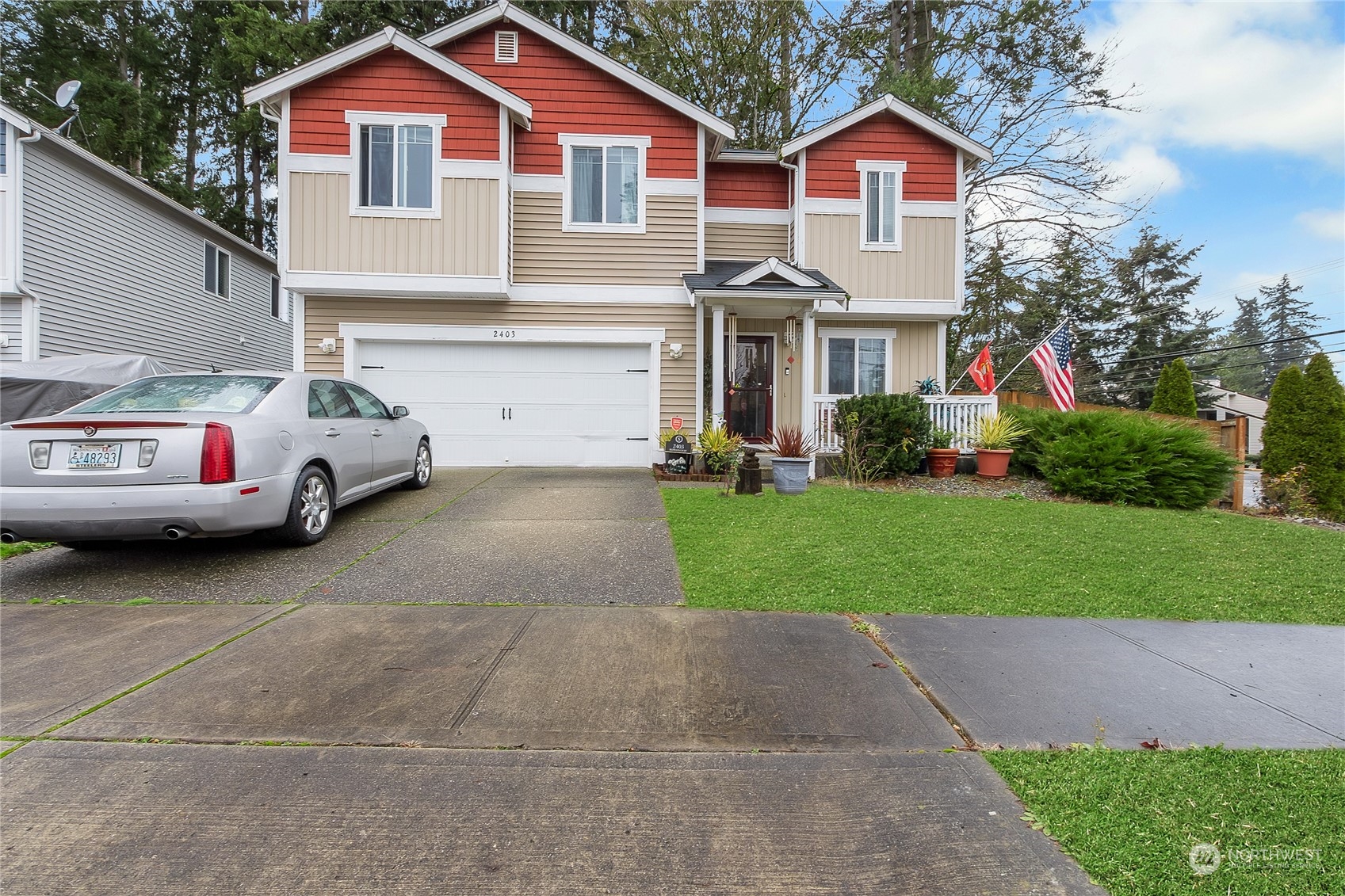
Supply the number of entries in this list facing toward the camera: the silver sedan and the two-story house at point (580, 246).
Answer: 1

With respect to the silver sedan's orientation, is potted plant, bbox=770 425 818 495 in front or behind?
in front

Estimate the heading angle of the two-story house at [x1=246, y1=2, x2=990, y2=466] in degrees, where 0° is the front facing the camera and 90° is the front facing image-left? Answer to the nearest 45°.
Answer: approximately 0°

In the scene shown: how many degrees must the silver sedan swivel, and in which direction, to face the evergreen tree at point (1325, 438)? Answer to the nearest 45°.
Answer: approximately 45° to its right

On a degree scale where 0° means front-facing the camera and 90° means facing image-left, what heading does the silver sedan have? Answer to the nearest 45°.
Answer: approximately 225°

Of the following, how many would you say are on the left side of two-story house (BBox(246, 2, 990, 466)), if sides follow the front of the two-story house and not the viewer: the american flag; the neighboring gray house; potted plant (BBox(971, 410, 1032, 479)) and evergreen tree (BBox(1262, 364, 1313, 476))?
3
